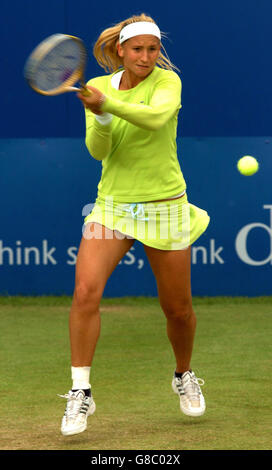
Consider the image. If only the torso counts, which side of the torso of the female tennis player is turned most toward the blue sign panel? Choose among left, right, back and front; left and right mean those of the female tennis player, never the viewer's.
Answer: back

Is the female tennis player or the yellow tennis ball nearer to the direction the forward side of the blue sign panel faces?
the female tennis player

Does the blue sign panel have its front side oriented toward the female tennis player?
yes

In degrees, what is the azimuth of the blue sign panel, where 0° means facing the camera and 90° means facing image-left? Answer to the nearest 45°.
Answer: approximately 0°

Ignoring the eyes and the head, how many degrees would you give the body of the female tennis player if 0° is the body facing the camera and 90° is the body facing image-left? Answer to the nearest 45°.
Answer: approximately 0°

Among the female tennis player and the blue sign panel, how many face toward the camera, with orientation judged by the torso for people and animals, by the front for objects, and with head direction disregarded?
2
